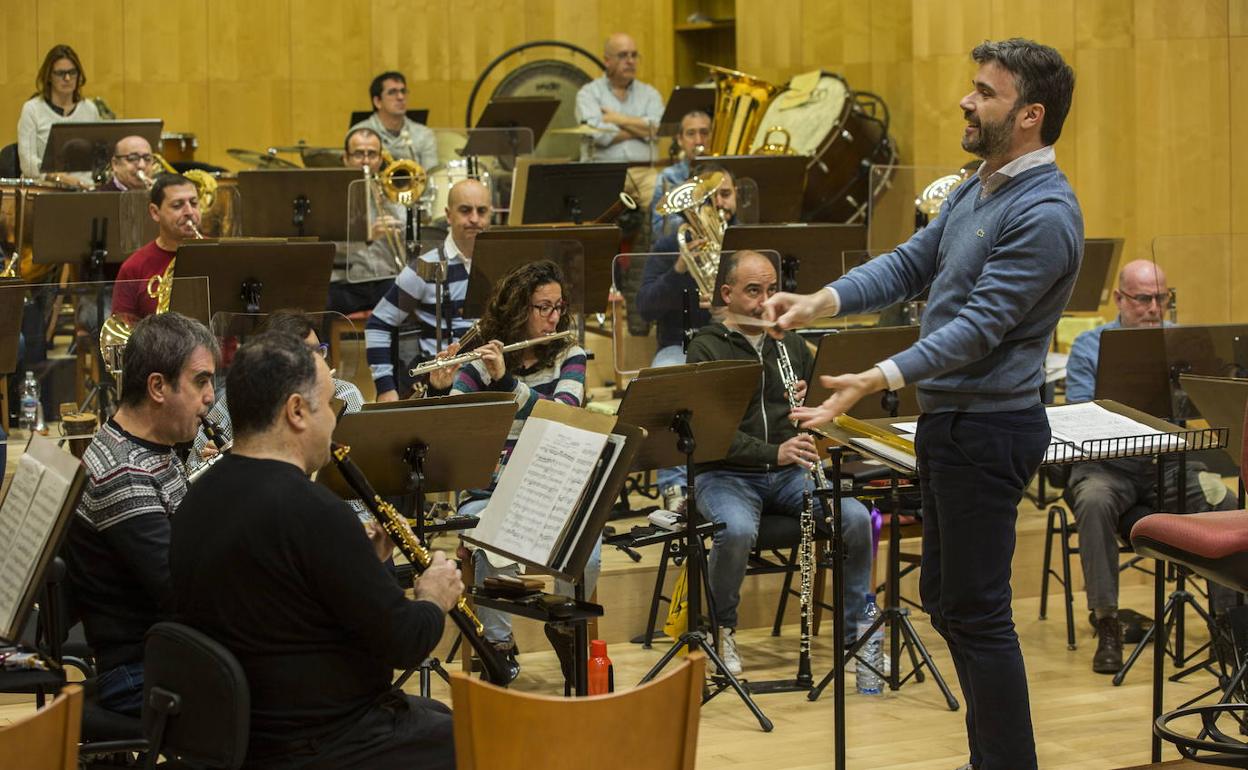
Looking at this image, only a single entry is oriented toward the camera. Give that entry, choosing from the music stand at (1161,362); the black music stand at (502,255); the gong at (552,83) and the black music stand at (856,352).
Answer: the gong

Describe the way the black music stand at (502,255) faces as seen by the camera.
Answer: facing away from the viewer

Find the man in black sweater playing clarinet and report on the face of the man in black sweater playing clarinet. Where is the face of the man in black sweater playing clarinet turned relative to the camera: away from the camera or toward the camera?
away from the camera

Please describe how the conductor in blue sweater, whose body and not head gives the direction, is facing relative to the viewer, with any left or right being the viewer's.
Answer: facing to the left of the viewer

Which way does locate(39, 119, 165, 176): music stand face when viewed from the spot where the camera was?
facing away from the viewer

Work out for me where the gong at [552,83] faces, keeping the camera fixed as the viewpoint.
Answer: facing the viewer

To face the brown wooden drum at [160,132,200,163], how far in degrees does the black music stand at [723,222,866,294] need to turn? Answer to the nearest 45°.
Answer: approximately 45° to its left

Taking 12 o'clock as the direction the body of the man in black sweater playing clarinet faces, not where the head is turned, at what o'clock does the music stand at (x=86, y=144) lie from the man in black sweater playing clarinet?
The music stand is roughly at 10 o'clock from the man in black sweater playing clarinet.

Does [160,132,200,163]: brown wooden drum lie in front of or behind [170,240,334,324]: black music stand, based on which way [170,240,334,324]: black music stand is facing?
in front

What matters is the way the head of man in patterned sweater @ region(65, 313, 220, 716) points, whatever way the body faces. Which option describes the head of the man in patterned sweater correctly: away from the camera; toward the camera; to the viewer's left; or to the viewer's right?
to the viewer's right

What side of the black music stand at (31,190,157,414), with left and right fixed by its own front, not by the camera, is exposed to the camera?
back

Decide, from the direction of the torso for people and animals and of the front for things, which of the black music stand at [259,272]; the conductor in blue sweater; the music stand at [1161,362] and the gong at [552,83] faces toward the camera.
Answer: the gong

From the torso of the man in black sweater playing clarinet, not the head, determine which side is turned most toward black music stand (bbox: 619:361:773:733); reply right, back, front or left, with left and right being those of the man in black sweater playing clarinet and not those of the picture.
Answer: front

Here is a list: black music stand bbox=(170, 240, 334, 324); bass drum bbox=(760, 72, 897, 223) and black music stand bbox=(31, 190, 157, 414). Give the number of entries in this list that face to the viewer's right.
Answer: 0

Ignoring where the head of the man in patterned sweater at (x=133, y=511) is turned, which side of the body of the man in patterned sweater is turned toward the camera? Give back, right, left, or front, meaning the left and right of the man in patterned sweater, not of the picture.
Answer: right

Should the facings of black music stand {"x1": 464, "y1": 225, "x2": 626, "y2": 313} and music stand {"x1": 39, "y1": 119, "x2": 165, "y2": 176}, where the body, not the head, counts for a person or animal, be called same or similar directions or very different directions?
same or similar directions
